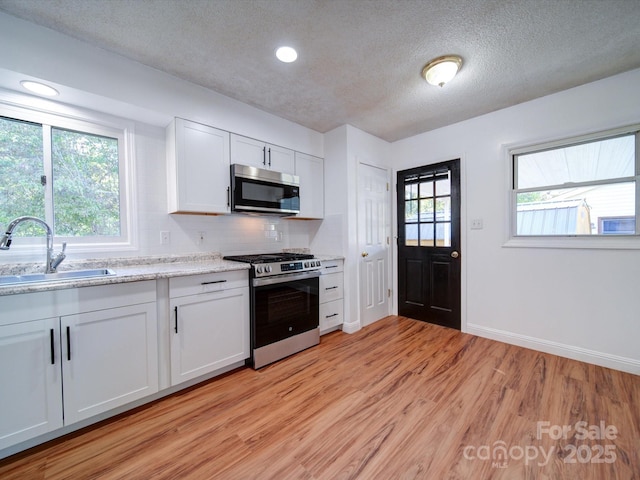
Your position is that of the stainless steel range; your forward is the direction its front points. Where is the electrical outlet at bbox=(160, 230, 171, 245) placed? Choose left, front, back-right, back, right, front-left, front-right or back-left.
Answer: back-right

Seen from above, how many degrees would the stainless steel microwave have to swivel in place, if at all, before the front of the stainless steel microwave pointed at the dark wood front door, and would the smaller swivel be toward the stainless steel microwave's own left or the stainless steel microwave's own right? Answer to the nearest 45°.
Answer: approximately 45° to the stainless steel microwave's own left

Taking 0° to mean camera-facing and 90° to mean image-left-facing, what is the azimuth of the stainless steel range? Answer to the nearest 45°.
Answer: approximately 315°

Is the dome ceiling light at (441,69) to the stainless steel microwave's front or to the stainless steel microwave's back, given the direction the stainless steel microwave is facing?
to the front

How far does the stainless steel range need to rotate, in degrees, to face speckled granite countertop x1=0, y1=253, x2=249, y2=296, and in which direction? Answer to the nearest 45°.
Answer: approximately 135° to its right

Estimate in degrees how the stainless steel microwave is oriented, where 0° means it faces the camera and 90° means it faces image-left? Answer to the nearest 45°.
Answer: approximately 315°

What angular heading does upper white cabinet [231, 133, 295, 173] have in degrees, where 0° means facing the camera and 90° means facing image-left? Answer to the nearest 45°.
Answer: approximately 315°
